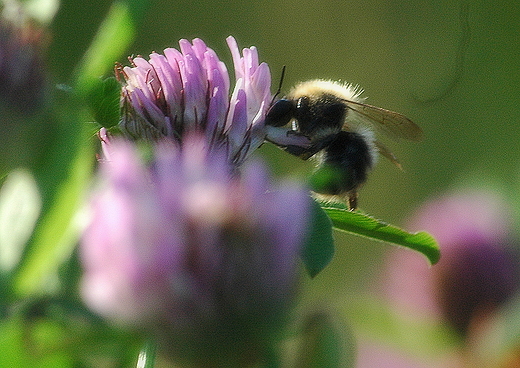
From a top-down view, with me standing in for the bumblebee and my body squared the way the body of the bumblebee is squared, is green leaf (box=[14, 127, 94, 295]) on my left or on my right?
on my left

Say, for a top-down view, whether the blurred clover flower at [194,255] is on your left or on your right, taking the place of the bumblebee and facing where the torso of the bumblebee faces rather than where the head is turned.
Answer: on your left

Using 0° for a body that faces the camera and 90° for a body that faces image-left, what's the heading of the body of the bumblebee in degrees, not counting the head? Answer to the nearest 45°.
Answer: approximately 90°
